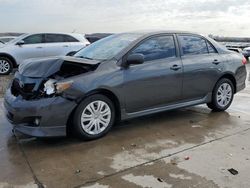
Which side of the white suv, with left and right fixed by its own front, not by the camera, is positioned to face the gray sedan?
left

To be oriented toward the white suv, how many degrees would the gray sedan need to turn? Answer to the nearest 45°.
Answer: approximately 135° to its right

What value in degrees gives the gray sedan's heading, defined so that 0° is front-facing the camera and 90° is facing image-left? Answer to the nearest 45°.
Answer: approximately 45°

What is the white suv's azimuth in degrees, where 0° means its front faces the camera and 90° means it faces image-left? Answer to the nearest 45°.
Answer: approximately 90°

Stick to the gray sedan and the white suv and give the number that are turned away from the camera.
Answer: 0
